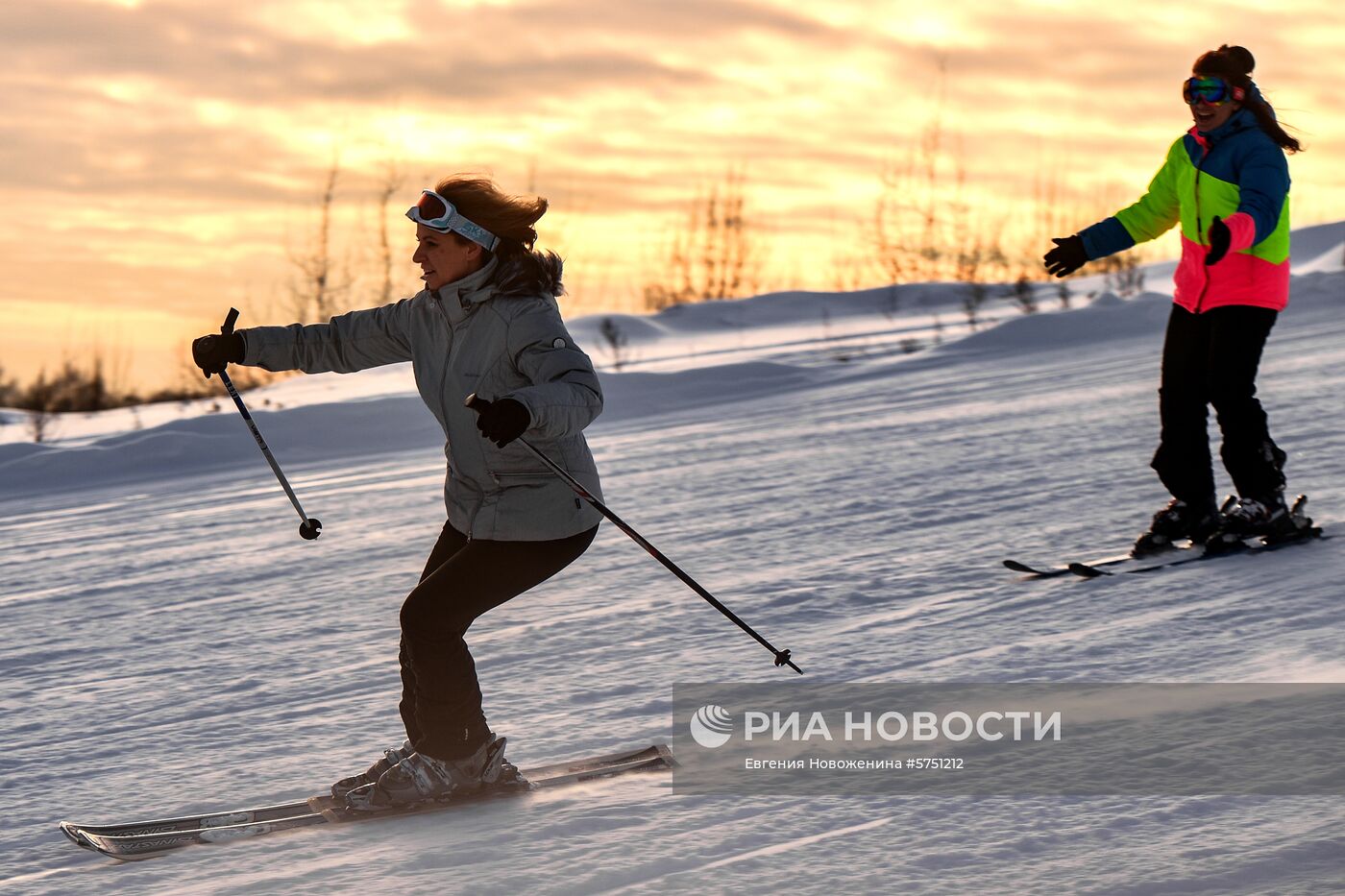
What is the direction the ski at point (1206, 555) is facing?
to the viewer's left

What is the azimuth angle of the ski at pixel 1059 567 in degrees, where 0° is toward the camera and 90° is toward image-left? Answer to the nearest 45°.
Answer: approximately 90°

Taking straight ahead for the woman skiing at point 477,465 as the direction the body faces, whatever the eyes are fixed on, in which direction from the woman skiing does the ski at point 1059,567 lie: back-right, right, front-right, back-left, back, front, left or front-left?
back-right

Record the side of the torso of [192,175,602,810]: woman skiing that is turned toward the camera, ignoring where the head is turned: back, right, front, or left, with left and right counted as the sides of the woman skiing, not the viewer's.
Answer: left

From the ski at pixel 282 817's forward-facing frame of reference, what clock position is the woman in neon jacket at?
The woman in neon jacket is roughly at 5 o'clock from the ski.

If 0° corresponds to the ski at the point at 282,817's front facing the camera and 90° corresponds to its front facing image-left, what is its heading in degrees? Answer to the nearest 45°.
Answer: approximately 90°

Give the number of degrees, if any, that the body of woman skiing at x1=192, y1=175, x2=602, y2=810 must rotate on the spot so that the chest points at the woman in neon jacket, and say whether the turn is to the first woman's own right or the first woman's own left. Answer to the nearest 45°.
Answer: approximately 135° to the first woman's own right
